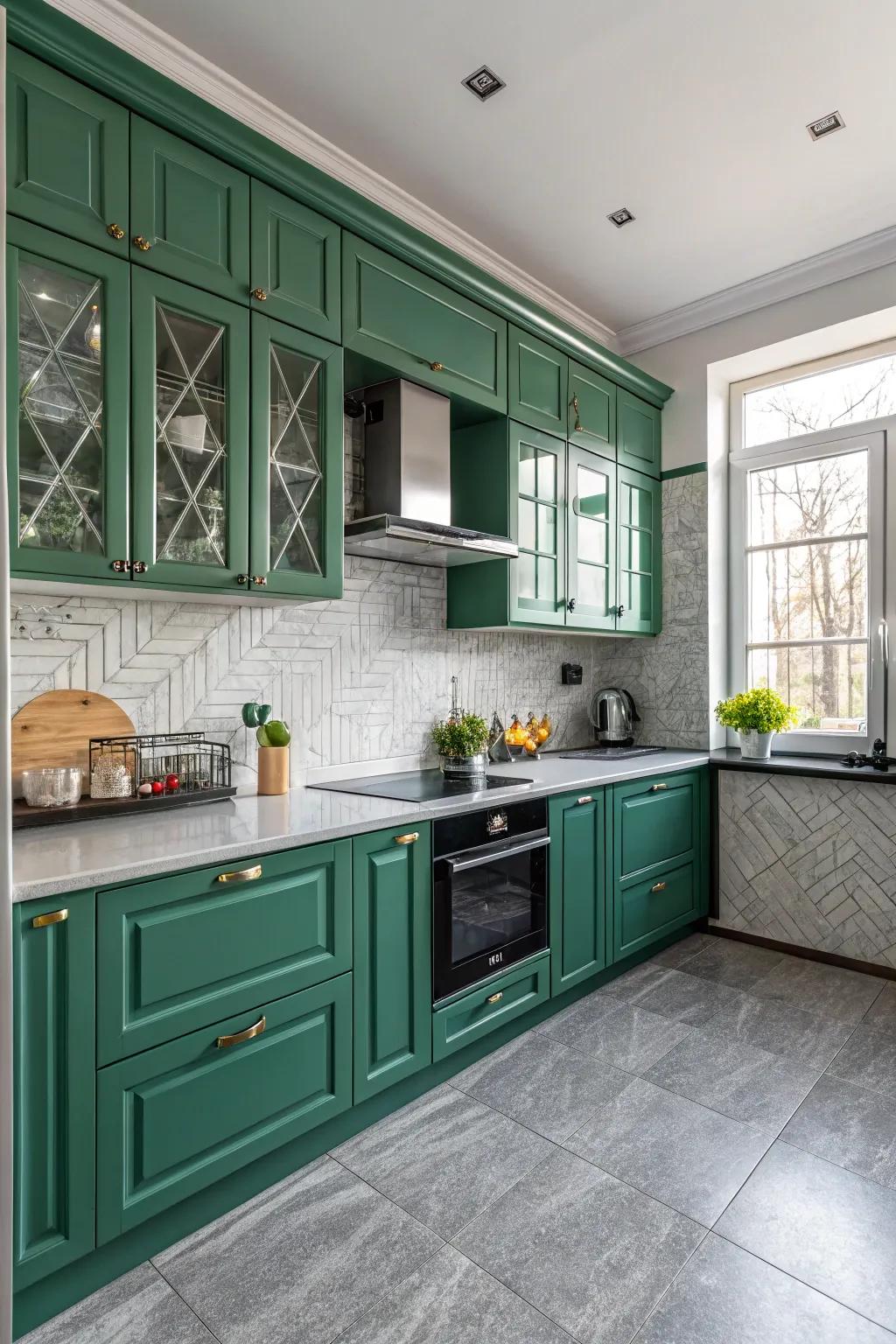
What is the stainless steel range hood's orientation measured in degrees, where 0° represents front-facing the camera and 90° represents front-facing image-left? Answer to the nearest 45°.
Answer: approximately 315°

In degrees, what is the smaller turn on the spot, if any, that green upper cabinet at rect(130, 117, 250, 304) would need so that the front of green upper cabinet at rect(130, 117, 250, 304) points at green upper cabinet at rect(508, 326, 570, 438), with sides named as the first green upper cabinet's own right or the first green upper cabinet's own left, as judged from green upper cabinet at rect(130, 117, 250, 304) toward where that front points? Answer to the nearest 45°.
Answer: approximately 90° to the first green upper cabinet's own left

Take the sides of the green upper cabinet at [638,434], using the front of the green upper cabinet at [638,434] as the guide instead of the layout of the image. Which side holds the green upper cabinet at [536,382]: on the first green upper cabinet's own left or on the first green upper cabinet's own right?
on the first green upper cabinet's own right

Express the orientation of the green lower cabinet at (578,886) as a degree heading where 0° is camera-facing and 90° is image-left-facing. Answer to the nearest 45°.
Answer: approximately 315°

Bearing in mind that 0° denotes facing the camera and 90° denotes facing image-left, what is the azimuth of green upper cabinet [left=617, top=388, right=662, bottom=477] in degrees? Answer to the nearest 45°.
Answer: approximately 315°

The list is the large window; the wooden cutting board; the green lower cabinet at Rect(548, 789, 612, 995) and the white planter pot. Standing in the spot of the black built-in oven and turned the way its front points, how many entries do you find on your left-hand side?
3

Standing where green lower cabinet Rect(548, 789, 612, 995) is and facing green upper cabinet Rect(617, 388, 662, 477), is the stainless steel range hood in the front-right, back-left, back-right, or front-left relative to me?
back-left
